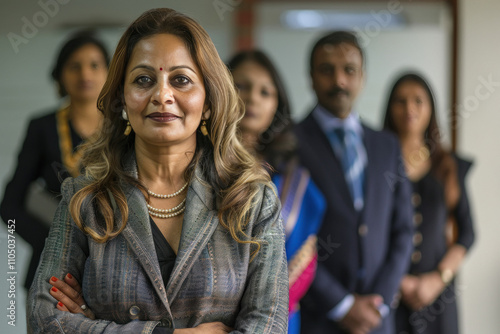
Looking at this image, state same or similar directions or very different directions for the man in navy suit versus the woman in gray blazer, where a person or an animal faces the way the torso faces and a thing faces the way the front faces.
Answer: same or similar directions

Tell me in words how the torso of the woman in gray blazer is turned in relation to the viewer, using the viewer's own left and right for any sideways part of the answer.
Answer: facing the viewer

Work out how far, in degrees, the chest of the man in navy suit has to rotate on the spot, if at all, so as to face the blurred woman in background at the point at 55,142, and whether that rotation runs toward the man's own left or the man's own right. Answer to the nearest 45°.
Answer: approximately 90° to the man's own right

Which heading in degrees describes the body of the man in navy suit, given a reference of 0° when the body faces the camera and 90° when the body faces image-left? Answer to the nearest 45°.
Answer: approximately 0°

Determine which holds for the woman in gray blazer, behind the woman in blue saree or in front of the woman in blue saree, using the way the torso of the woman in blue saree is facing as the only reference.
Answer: in front

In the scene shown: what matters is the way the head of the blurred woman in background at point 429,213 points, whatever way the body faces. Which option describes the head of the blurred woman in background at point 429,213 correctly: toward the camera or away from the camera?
toward the camera

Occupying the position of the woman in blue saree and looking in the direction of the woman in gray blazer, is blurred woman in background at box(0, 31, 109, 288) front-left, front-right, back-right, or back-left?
front-right

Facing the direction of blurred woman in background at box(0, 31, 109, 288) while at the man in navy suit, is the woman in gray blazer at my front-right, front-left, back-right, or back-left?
front-left

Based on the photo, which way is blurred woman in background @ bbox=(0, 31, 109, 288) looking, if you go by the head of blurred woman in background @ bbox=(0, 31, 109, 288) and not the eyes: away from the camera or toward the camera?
toward the camera

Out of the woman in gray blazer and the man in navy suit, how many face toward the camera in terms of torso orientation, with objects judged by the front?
2

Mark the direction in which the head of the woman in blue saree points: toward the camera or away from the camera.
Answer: toward the camera
